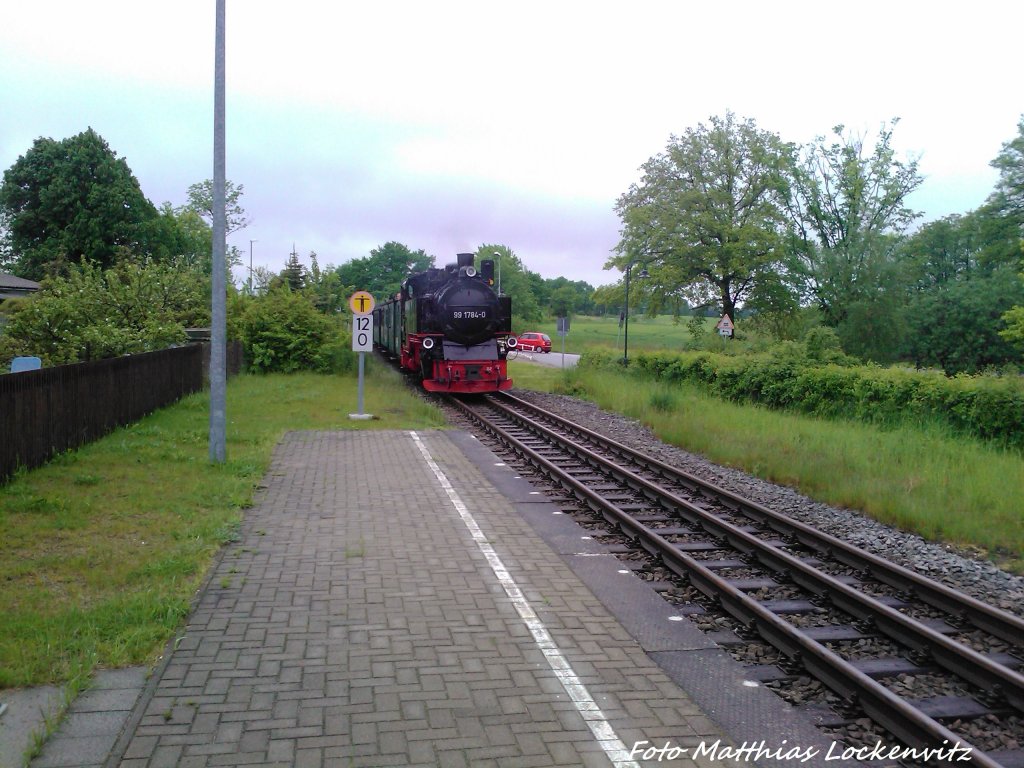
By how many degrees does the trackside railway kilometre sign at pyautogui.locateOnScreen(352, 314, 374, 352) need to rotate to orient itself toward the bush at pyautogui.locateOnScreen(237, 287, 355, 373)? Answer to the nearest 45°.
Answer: approximately 180°

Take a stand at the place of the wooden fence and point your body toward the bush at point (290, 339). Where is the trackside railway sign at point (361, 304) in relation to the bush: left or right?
right

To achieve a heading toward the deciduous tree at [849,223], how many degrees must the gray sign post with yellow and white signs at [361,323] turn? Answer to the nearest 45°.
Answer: approximately 135° to its left

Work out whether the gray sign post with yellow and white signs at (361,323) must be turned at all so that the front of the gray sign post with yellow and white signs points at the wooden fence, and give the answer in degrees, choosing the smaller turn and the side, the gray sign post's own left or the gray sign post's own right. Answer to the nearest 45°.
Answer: approximately 45° to the gray sign post's own right

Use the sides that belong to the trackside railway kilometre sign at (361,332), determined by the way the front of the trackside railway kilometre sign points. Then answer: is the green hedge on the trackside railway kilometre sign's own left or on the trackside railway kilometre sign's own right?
on the trackside railway kilometre sign's own left

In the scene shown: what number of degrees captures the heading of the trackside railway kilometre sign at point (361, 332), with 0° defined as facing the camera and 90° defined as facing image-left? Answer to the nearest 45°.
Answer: approximately 0°

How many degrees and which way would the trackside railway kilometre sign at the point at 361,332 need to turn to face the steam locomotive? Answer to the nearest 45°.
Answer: approximately 135° to its left

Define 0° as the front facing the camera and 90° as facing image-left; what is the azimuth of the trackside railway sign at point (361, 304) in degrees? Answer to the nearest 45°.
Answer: approximately 0°

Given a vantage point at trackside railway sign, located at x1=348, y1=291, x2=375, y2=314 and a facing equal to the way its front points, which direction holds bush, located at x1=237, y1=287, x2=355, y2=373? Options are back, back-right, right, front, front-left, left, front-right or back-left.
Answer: back

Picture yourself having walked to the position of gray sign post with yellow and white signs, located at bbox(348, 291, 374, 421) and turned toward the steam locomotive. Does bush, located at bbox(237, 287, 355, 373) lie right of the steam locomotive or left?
left
